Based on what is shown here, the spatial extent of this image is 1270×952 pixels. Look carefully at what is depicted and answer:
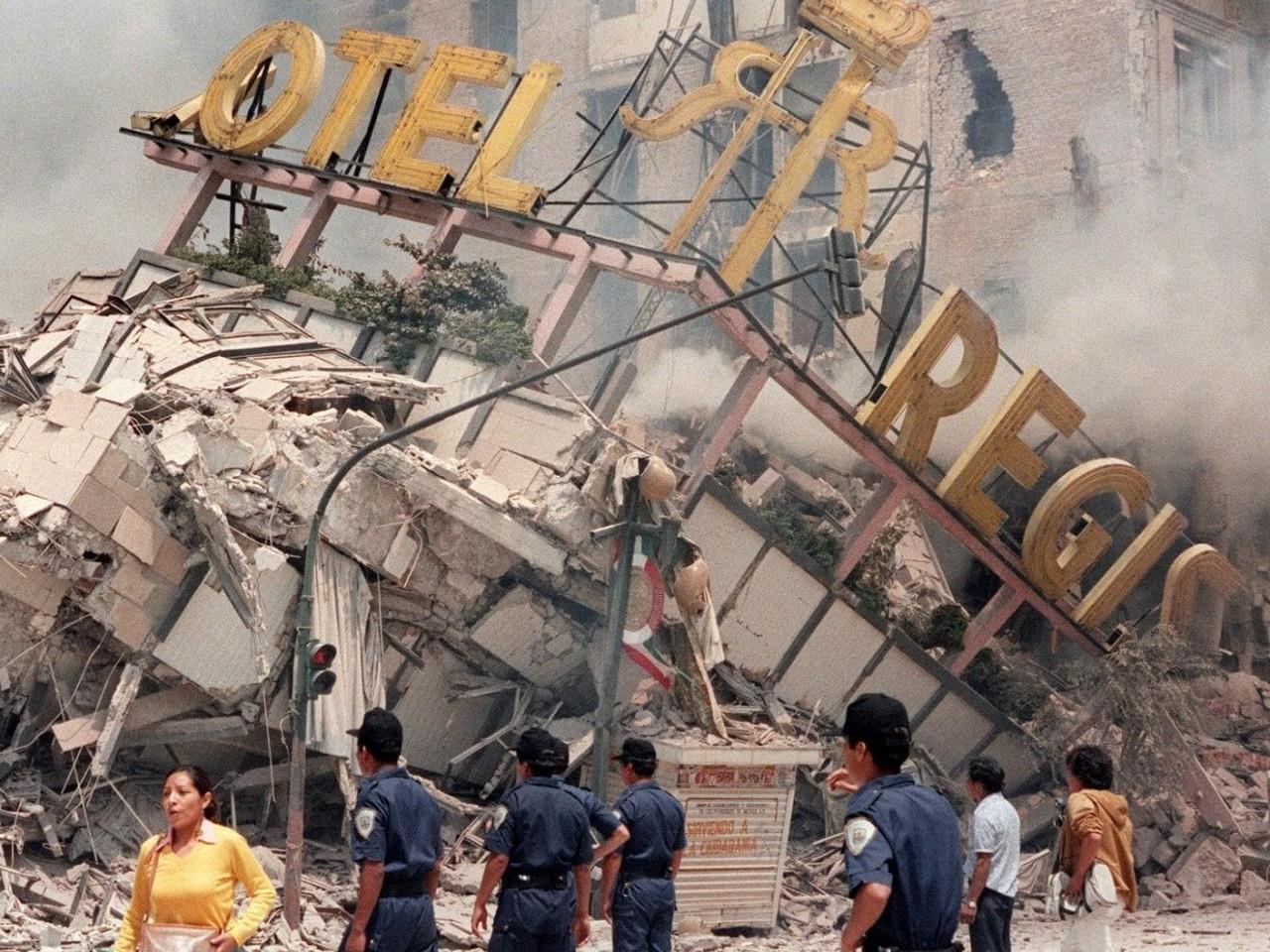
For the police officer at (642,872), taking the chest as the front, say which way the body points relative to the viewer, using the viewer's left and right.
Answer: facing away from the viewer and to the left of the viewer

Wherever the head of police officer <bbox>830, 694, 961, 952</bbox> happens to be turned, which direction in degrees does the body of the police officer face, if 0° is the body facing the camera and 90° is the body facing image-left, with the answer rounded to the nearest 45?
approximately 135°

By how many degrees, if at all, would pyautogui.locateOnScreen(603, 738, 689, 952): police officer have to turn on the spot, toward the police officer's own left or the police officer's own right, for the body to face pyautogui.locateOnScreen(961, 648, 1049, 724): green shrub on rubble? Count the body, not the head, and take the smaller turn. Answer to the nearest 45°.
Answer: approximately 45° to the police officer's own right

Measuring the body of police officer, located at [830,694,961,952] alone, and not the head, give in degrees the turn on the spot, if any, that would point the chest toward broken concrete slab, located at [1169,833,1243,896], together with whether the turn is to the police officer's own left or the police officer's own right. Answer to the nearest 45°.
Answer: approximately 45° to the police officer's own right

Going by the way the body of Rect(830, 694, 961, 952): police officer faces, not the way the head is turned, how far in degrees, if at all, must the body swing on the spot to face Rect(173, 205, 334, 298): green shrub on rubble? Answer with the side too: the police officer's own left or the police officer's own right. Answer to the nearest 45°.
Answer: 0° — they already face it

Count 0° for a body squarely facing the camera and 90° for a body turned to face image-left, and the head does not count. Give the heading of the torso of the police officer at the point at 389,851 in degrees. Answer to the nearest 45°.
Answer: approximately 135°

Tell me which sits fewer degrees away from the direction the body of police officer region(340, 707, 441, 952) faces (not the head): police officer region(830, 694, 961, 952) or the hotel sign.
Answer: the hotel sign
